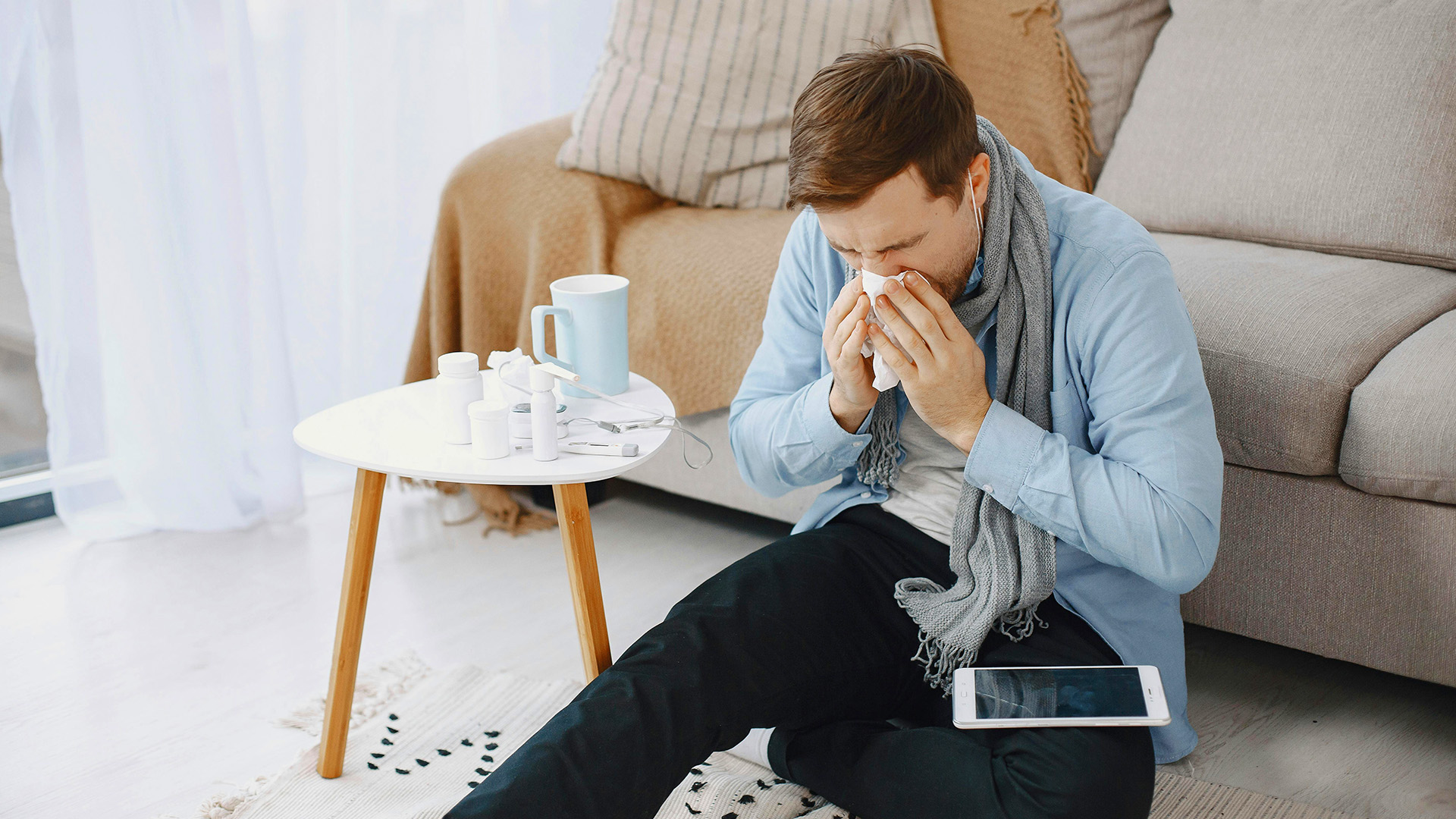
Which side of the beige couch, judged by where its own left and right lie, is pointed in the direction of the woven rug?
front

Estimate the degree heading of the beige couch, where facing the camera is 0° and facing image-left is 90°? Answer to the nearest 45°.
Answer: approximately 45°

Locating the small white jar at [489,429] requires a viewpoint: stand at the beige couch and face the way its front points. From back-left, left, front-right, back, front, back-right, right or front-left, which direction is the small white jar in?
front

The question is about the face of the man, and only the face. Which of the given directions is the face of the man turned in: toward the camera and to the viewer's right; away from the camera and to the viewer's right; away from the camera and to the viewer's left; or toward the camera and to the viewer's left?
toward the camera and to the viewer's left

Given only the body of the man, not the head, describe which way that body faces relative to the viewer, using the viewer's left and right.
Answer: facing the viewer and to the left of the viewer

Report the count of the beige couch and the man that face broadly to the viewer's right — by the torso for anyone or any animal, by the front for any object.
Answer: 0

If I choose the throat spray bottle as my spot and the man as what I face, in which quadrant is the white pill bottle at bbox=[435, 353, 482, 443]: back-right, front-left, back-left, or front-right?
back-left

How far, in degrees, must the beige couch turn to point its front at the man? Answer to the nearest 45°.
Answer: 0° — it already faces them

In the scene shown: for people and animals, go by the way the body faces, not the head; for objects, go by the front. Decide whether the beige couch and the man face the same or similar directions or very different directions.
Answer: same or similar directions

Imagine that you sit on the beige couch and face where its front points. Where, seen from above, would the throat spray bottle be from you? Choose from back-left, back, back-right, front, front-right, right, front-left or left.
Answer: front

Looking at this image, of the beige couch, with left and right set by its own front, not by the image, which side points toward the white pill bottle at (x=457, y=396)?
front
